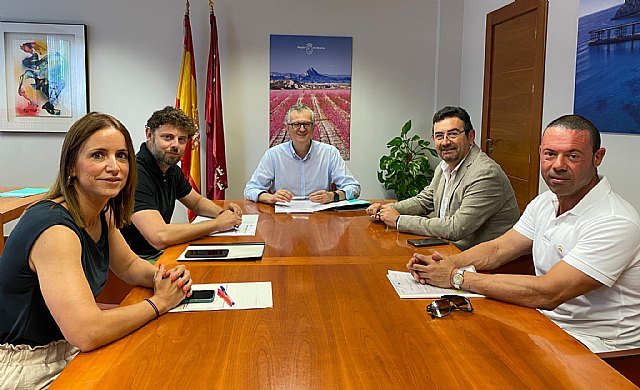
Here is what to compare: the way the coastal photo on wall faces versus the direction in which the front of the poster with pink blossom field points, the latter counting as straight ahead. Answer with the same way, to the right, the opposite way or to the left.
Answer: to the right

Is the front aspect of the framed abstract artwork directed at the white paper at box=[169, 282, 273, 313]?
yes

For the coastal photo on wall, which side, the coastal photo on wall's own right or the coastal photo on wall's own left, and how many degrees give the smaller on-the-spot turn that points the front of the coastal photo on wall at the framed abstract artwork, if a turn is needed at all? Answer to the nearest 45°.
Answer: approximately 45° to the coastal photo on wall's own right

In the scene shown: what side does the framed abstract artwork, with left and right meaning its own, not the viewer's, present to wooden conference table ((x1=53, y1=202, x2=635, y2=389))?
front

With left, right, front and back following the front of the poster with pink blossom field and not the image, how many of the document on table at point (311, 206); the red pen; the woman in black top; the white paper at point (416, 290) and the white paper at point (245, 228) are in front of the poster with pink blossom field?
5

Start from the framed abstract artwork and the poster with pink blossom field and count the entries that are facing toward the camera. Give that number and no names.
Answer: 2

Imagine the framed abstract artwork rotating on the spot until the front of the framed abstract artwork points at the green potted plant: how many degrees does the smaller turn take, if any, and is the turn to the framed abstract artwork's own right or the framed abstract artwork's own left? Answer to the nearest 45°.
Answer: approximately 45° to the framed abstract artwork's own left

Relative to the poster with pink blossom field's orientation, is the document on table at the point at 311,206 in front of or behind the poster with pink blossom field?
in front

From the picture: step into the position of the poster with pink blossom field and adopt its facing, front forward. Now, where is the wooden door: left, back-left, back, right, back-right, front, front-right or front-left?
front-left

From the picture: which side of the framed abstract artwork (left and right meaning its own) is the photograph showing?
front

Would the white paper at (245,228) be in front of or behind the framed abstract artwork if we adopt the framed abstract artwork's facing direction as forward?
in front

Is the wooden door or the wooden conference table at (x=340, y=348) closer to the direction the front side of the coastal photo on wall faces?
the wooden conference table

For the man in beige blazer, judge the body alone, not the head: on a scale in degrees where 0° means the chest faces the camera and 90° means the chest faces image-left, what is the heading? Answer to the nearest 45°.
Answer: approximately 45°

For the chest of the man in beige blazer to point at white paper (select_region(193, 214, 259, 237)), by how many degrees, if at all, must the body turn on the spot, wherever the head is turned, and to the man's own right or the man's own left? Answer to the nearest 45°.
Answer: approximately 45° to the man's own right
